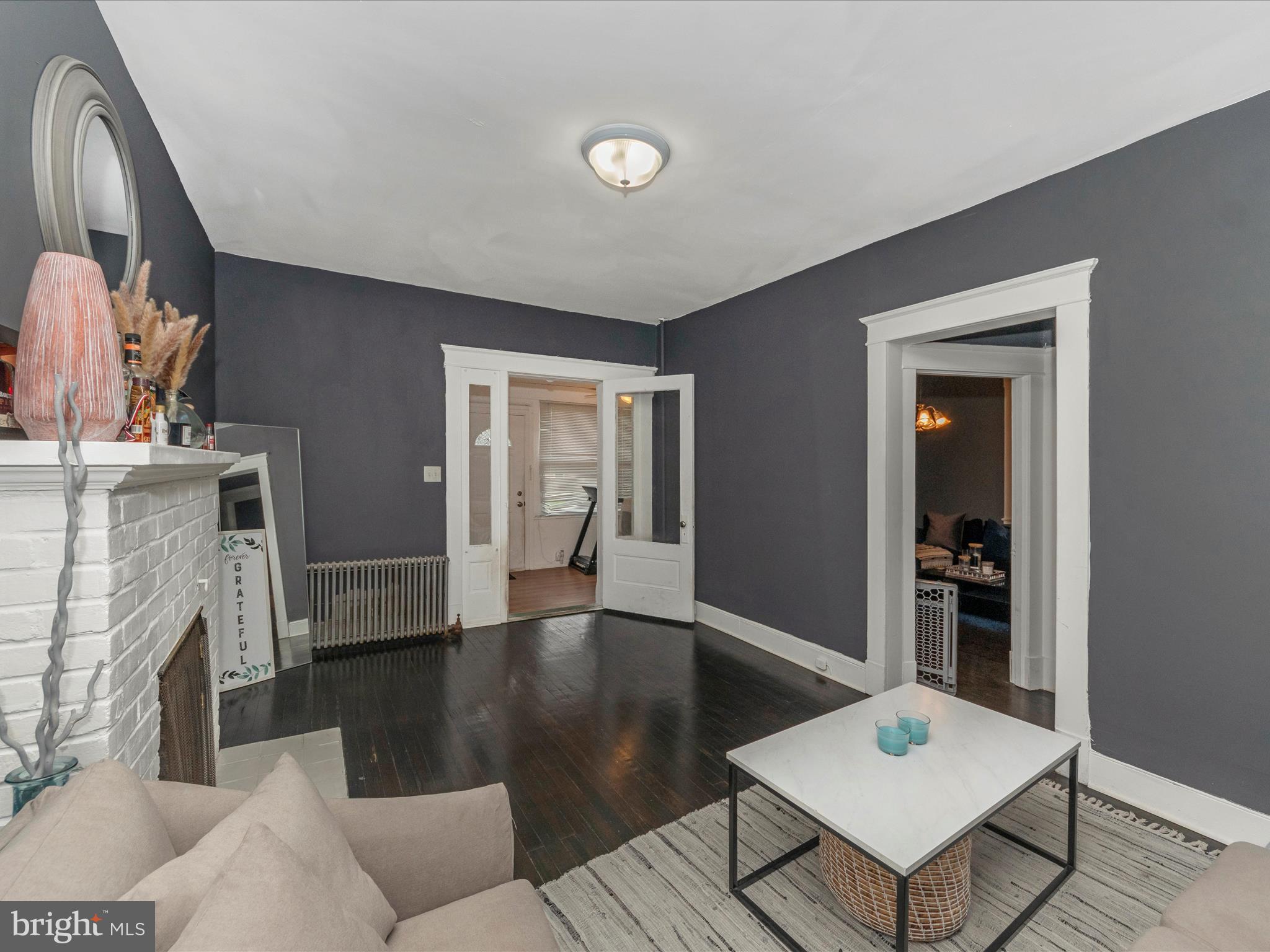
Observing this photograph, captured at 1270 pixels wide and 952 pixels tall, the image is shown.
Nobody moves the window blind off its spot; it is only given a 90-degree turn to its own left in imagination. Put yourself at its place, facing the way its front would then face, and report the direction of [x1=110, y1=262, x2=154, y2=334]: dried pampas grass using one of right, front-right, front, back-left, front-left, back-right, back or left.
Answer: right

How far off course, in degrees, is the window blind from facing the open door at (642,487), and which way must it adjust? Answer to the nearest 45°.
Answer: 0° — it already faces it

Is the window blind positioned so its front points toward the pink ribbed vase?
yes

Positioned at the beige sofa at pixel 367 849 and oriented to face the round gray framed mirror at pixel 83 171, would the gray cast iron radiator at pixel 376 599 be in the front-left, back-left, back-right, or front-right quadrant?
front-right

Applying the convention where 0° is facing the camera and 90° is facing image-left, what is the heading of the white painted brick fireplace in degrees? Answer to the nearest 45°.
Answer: approximately 270°

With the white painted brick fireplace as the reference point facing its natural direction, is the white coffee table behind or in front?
in front

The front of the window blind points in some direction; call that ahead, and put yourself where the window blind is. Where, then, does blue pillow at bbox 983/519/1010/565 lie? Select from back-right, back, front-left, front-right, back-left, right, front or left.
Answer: front-left

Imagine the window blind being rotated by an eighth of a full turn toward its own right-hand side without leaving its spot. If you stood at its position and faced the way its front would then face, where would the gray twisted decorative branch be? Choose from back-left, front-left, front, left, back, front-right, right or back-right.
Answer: front-left

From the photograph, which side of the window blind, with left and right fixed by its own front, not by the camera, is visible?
front

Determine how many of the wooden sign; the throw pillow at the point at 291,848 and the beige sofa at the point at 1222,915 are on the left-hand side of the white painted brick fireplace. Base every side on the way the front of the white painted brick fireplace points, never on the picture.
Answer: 1

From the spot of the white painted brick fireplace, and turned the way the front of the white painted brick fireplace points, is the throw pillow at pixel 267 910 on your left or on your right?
on your right

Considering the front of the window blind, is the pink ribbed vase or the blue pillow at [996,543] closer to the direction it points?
the pink ribbed vase

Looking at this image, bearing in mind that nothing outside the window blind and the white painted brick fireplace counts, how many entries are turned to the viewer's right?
1

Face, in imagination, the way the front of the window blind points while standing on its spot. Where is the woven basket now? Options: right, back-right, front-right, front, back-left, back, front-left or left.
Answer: front

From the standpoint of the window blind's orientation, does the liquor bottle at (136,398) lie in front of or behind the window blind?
in front

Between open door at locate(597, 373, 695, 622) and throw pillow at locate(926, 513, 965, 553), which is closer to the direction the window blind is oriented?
the open door

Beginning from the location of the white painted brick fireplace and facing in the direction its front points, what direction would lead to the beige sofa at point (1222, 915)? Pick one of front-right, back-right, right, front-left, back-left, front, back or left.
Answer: front-right

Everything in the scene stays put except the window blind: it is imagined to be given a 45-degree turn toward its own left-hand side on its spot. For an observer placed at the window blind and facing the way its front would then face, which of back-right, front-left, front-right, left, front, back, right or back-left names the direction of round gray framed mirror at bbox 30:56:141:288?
front-right
